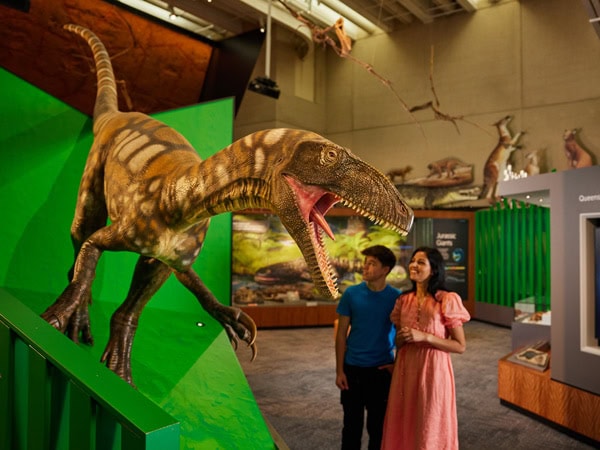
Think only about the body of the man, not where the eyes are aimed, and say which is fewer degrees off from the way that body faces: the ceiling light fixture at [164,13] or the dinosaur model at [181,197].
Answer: the dinosaur model

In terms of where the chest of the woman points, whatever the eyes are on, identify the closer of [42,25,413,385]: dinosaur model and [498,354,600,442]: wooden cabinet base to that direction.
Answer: the dinosaur model

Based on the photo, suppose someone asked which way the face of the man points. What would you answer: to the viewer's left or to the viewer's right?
to the viewer's left

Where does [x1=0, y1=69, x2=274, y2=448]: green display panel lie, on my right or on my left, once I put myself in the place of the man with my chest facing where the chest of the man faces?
on my right

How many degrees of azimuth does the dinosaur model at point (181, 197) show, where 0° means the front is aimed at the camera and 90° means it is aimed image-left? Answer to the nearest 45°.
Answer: approximately 315°

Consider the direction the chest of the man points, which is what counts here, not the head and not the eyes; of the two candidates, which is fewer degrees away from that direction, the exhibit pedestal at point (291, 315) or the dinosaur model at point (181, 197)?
the dinosaur model

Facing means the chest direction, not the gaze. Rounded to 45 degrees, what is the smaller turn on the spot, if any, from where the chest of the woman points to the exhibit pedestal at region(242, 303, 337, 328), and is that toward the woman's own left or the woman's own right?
approximately 135° to the woman's own right
